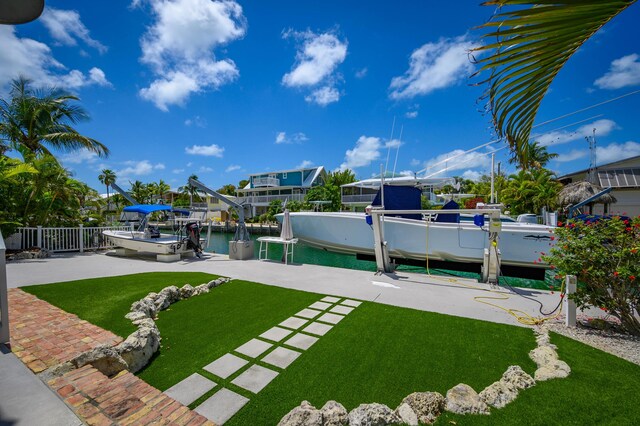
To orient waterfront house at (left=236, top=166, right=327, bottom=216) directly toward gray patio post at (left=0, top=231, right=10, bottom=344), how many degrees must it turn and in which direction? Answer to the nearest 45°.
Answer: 0° — it already faces it

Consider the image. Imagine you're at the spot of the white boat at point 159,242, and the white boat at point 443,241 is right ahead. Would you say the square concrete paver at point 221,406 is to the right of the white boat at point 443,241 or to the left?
right

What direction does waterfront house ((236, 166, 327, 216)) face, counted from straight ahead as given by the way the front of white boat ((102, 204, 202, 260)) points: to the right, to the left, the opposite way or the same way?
to the left

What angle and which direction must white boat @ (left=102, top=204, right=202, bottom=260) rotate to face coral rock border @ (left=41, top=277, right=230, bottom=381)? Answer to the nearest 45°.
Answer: approximately 135° to its left

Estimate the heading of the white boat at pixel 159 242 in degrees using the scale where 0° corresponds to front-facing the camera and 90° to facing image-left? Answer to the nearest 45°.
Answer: approximately 135°

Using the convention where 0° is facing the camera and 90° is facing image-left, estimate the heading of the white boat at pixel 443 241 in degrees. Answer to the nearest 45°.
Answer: approximately 90°

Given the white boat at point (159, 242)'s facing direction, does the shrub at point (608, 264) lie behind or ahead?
behind

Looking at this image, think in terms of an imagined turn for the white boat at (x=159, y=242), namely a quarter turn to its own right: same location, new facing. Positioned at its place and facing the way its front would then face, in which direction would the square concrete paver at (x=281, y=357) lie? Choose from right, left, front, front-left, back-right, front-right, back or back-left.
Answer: back-right

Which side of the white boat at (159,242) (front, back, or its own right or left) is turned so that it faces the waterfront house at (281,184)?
right

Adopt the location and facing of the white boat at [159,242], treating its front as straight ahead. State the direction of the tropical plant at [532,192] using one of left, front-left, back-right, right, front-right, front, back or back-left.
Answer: back-right
